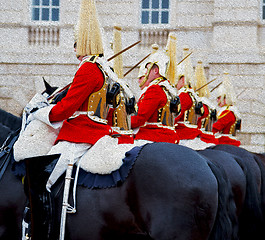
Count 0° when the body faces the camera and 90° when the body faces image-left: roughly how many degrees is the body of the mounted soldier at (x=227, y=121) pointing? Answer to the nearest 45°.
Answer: approximately 90°

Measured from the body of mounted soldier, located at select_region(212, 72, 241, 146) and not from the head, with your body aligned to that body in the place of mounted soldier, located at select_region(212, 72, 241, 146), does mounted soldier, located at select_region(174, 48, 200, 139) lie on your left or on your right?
on your left

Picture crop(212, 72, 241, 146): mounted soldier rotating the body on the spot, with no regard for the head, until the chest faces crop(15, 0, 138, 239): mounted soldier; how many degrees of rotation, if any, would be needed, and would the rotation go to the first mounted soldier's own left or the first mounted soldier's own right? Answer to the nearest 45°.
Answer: approximately 90° to the first mounted soldier's own left

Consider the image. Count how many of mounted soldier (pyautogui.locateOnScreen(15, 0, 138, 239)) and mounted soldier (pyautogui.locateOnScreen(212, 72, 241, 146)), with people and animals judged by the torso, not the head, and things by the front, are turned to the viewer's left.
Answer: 2

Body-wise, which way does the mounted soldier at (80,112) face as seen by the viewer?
to the viewer's left

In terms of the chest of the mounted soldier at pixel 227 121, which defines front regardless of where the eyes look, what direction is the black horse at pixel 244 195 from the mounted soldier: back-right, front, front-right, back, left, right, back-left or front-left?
left
